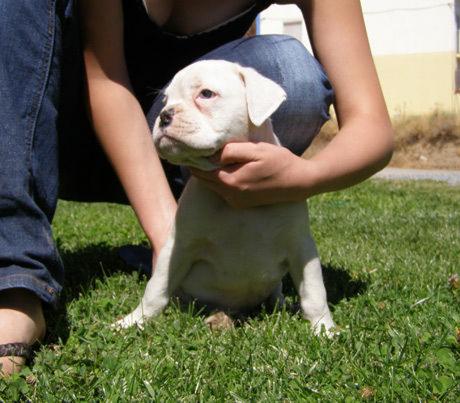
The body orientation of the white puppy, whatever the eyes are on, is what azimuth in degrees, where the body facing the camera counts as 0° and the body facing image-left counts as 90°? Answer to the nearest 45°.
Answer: approximately 0°
